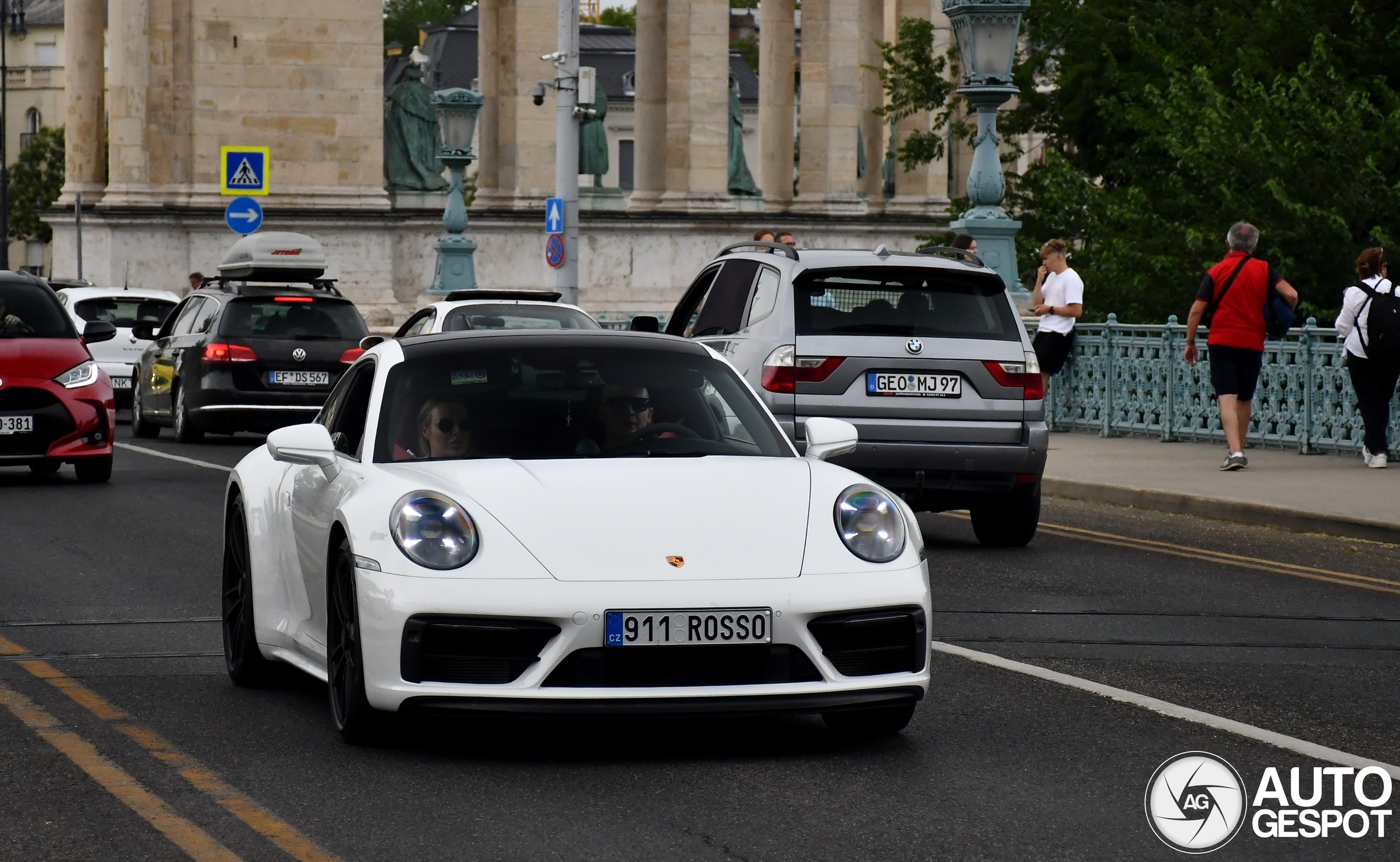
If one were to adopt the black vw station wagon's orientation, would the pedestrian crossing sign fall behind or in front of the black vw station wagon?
in front

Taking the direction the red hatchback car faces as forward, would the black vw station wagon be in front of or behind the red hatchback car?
behind

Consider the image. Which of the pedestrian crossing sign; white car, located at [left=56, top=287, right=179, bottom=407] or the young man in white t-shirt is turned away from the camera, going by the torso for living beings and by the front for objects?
the white car

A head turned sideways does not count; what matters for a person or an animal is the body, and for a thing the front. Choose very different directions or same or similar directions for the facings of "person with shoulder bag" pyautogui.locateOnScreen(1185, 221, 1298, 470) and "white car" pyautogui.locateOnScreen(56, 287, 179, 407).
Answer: same or similar directions

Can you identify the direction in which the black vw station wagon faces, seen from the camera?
facing away from the viewer and to the left of the viewer

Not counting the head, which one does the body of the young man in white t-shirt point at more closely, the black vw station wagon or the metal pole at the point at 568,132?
the black vw station wagon

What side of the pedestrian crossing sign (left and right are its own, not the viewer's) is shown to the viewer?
front

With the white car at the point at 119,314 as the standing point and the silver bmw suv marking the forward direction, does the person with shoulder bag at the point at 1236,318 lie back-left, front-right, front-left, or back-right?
front-left

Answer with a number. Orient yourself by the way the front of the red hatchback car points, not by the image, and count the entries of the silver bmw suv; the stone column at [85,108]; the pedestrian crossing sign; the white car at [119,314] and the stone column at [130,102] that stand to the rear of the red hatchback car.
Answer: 4

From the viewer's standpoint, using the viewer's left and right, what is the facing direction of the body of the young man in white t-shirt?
facing the viewer and to the left of the viewer

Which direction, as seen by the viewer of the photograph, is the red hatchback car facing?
facing the viewer
